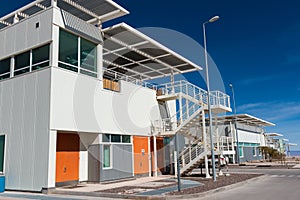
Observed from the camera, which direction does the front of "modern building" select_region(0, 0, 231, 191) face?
facing the viewer and to the right of the viewer
